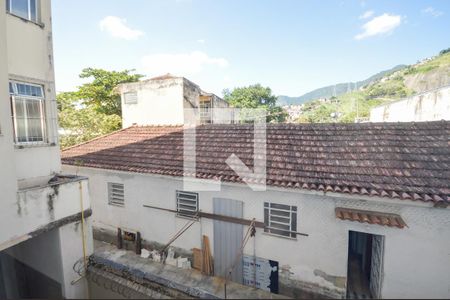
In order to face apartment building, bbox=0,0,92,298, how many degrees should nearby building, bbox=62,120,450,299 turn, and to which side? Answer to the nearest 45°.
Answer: approximately 45° to its right

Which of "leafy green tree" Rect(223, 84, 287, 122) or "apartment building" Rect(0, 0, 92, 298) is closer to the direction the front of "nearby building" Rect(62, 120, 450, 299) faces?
the apartment building

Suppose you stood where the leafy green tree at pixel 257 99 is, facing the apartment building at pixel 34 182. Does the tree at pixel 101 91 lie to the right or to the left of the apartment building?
right

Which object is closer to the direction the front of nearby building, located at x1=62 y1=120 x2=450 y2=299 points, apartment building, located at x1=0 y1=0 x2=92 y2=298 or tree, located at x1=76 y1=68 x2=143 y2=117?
the apartment building

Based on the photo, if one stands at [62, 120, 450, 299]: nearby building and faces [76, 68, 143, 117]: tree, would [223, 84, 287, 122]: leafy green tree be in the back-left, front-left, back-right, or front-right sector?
front-right

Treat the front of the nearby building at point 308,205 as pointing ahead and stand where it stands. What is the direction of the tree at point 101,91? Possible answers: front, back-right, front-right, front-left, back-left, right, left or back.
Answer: right

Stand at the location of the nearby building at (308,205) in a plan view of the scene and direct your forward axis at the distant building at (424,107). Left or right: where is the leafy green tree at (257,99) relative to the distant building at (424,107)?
left

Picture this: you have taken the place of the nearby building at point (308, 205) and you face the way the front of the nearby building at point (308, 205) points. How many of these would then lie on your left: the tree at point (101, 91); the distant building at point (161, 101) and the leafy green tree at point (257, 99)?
0

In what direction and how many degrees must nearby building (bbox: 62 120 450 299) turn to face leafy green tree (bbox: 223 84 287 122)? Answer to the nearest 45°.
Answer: approximately 135° to its right

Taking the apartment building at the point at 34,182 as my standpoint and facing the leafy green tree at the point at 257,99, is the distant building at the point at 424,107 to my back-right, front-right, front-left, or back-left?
front-right

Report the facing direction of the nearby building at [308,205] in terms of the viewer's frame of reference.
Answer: facing the viewer and to the left of the viewer

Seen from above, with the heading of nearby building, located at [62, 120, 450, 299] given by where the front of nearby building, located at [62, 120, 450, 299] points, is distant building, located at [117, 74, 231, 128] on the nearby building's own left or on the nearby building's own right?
on the nearby building's own right

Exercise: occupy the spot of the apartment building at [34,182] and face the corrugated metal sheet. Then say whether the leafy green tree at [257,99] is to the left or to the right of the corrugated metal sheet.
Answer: left

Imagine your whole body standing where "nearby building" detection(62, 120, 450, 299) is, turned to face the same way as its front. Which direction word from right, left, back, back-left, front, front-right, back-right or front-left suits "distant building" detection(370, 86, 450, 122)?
back
